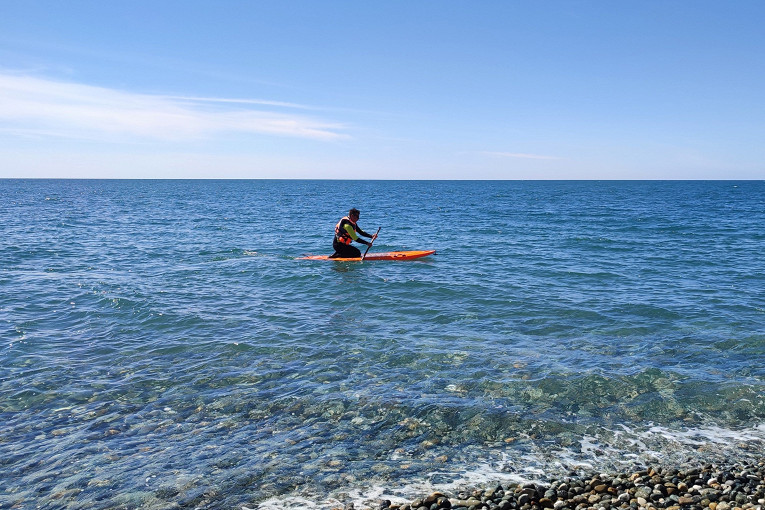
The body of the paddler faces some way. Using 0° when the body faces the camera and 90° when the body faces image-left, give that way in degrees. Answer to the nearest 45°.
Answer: approximately 270°
